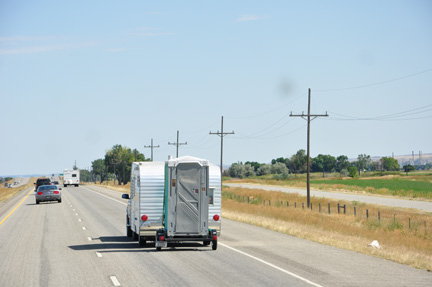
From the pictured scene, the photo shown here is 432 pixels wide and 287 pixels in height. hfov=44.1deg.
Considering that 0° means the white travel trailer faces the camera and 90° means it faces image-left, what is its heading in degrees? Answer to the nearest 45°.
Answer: approximately 180°
